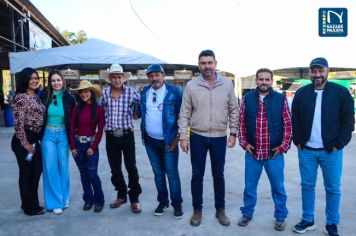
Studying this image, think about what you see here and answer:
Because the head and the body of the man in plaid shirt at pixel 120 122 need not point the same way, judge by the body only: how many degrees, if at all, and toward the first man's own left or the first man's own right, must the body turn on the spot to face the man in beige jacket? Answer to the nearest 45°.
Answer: approximately 45° to the first man's own left

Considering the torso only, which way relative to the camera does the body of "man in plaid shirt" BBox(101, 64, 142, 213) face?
toward the camera

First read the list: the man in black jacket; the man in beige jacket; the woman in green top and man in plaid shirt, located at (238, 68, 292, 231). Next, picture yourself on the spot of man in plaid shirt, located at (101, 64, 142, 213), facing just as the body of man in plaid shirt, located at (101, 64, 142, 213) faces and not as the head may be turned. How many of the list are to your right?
1

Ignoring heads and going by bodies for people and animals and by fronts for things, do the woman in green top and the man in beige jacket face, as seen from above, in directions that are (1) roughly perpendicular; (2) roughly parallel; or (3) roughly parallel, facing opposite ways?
roughly parallel

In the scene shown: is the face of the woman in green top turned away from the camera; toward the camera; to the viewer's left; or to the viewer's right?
toward the camera

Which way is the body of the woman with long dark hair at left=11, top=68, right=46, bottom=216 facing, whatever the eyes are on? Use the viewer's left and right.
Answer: facing the viewer and to the right of the viewer

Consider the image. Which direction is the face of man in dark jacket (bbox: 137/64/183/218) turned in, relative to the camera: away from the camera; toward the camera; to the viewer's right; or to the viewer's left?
toward the camera

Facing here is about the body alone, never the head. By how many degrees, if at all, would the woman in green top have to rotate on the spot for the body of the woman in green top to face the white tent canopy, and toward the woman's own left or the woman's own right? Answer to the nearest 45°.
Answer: approximately 180°

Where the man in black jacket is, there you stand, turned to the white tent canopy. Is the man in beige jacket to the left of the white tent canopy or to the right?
left

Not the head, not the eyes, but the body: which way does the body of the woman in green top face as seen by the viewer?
toward the camera

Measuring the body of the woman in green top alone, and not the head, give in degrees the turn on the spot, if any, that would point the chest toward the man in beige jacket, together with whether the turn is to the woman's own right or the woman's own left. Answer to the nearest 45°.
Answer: approximately 45° to the woman's own left

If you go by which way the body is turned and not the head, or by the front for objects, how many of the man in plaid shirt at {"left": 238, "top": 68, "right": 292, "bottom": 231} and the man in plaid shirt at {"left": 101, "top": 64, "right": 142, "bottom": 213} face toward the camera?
2

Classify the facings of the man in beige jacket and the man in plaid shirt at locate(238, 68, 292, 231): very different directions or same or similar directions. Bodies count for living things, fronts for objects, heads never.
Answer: same or similar directions

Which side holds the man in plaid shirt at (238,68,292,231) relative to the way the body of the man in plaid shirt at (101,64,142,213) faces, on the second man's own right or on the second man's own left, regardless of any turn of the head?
on the second man's own left

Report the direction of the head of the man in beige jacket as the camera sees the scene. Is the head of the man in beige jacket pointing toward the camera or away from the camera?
toward the camera

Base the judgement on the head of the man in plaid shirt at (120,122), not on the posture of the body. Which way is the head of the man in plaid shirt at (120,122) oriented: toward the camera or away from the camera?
toward the camera

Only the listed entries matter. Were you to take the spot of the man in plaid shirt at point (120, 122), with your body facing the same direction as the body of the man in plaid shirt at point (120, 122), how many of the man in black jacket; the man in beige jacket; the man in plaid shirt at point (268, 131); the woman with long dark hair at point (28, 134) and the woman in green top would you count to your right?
2

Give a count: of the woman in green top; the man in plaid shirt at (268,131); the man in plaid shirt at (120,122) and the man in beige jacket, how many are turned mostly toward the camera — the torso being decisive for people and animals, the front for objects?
4
